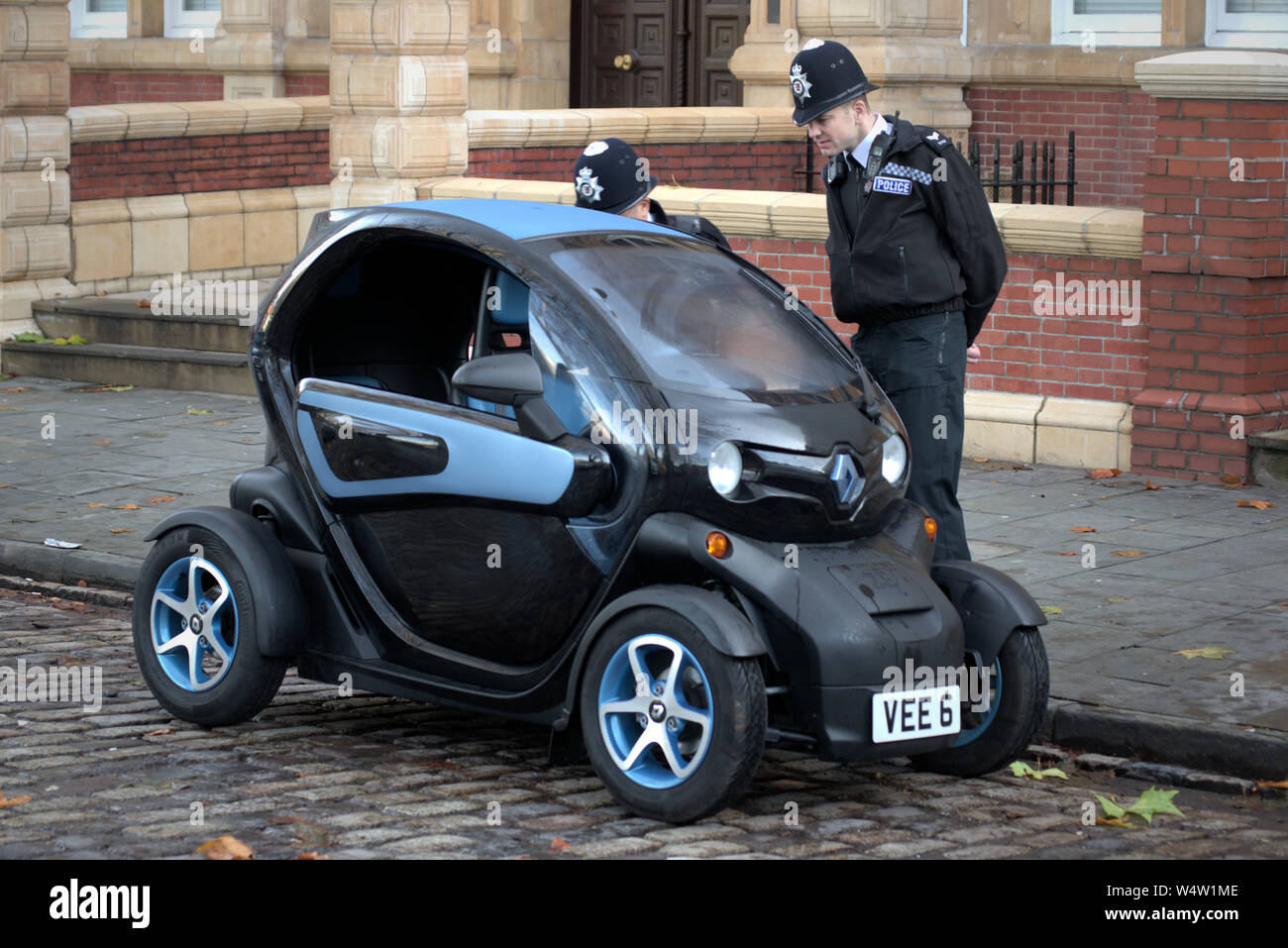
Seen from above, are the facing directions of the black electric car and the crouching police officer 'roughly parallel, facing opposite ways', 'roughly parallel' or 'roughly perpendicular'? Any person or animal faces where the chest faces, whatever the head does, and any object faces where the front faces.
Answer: roughly perpendicular

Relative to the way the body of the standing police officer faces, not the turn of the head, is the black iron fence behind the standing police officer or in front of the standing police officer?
behind

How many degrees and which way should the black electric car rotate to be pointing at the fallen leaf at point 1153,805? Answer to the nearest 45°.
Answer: approximately 45° to its left

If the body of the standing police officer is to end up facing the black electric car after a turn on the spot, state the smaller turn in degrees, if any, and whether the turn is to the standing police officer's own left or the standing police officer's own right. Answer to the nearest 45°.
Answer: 0° — they already face it

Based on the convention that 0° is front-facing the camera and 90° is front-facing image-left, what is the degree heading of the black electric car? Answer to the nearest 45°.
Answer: approximately 315°

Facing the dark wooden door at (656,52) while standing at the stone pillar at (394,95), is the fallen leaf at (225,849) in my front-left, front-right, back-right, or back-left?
back-right

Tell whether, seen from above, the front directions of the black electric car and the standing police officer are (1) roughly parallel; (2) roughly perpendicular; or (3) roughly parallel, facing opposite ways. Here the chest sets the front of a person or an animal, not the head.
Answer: roughly perpendicular

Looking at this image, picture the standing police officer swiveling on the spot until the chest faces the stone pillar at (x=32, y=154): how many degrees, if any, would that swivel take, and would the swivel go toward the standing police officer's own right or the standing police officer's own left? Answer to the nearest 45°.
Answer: approximately 90° to the standing police officer's own right
